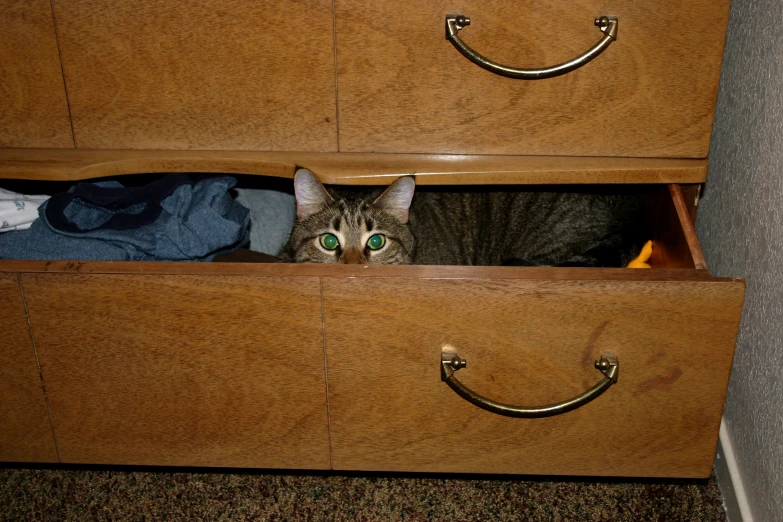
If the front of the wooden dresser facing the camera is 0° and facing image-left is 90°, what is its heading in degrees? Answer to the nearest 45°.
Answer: approximately 0°
